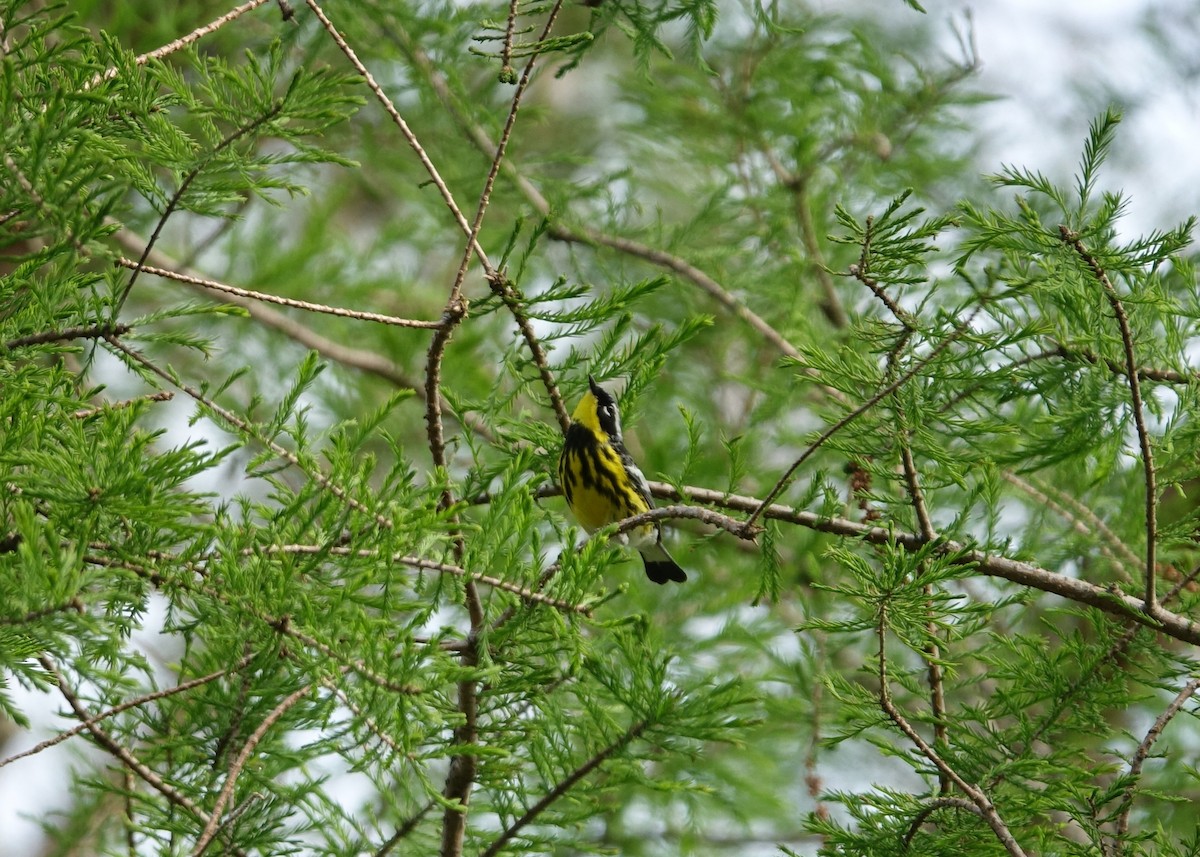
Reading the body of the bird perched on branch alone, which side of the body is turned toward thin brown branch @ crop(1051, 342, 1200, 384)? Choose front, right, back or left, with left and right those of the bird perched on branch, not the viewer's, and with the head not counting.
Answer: left

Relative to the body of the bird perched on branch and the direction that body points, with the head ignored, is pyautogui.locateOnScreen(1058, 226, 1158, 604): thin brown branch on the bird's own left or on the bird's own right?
on the bird's own left

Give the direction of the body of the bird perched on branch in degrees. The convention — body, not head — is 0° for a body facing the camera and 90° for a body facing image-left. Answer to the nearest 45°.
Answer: approximately 45°

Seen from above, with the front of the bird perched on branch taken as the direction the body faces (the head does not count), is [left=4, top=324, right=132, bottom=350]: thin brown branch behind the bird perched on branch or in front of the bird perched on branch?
in front

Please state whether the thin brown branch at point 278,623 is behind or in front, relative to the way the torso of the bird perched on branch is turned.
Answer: in front
